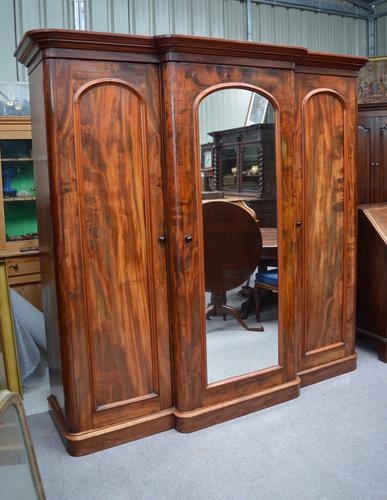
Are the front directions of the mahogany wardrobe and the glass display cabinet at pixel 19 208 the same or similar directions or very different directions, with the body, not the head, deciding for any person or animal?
same or similar directions

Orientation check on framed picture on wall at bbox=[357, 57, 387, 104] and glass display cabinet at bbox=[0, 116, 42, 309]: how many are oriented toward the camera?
2

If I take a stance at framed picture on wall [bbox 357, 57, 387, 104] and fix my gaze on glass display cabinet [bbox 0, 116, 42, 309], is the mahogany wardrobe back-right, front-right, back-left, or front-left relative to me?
front-left

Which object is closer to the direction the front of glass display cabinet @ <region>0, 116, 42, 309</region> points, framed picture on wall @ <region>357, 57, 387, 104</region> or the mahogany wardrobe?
the mahogany wardrobe

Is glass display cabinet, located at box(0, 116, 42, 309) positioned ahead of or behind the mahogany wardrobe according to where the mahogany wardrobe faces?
behind

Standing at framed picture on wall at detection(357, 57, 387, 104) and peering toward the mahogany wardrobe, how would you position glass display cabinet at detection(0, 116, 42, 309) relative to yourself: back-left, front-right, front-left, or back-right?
front-right

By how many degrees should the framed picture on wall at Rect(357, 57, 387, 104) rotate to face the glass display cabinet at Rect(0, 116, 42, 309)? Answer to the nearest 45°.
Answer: approximately 45° to its right

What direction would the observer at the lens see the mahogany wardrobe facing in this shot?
facing the viewer and to the right of the viewer

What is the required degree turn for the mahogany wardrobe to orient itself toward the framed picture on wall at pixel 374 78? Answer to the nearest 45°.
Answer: approximately 90° to its left

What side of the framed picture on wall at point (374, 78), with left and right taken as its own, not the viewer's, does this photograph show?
front
